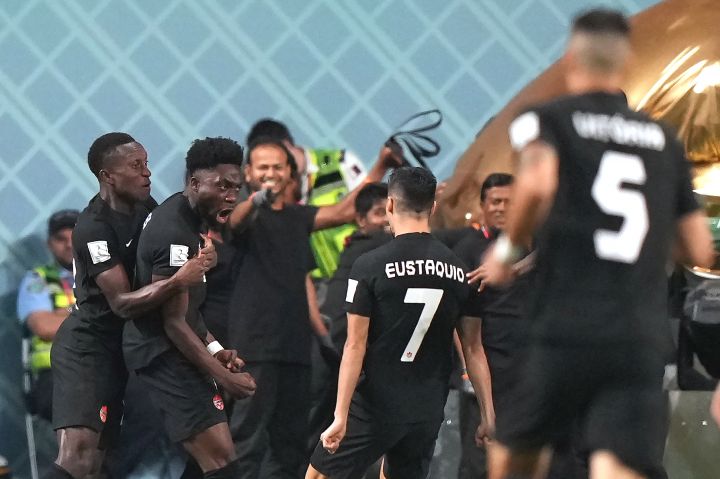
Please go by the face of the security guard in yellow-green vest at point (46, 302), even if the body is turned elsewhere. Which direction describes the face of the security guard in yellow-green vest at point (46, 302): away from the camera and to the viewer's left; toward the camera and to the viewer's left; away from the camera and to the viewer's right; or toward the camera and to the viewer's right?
toward the camera and to the viewer's right

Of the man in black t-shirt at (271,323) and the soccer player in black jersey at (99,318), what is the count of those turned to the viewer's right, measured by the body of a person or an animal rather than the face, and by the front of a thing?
1

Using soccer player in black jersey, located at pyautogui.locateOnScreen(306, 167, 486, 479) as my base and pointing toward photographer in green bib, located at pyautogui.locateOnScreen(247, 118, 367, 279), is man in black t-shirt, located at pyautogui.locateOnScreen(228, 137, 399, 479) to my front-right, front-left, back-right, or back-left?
front-left

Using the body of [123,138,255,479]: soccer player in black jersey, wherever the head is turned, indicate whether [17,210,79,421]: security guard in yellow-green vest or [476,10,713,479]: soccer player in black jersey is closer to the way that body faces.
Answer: the soccer player in black jersey

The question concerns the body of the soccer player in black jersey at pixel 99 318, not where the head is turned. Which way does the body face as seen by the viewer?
to the viewer's right

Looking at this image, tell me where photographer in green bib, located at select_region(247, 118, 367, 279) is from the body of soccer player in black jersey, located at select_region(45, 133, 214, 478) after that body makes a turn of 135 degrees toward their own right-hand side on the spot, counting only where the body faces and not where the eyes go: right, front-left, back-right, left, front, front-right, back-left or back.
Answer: back

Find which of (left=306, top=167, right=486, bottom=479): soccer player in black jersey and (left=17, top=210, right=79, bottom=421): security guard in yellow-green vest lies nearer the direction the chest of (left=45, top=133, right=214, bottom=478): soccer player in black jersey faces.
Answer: the soccer player in black jersey

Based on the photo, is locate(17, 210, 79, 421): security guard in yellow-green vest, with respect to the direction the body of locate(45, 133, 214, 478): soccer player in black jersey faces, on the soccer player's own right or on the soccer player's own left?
on the soccer player's own left

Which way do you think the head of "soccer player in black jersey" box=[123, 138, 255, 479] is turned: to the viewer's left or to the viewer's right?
to the viewer's right

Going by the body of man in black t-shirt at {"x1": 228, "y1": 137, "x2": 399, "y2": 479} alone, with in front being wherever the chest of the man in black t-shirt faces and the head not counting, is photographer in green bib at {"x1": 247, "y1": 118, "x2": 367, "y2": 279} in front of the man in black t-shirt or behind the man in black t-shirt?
behind

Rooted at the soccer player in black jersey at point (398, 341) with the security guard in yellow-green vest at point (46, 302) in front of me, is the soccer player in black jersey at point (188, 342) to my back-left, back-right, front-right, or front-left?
front-left

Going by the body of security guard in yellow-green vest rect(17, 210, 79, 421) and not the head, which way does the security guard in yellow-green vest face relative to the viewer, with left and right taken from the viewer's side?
facing the viewer and to the right of the viewer

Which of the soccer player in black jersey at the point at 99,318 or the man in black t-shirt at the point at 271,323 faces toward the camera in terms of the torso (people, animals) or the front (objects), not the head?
the man in black t-shirt

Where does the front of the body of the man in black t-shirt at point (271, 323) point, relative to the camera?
toward the camera
